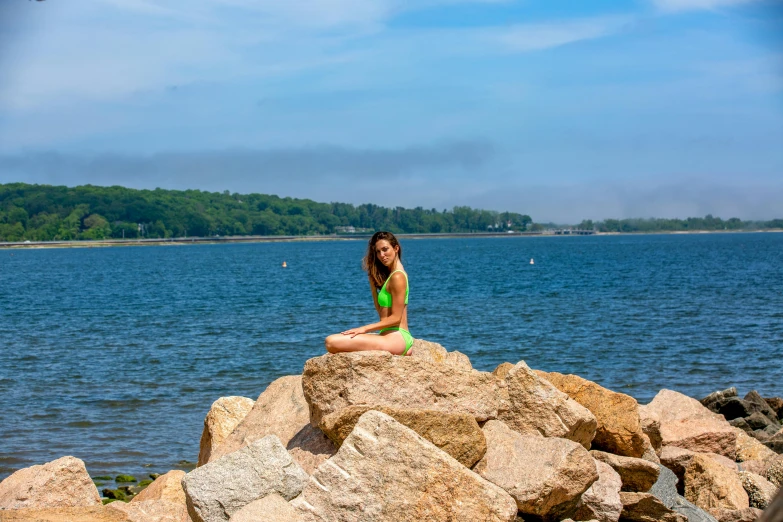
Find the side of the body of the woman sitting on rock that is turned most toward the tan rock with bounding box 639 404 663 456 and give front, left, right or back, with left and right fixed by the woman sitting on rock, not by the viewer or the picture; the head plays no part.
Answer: back

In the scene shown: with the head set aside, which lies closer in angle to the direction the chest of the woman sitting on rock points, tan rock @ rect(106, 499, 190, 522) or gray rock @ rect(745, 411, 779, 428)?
the tan rock

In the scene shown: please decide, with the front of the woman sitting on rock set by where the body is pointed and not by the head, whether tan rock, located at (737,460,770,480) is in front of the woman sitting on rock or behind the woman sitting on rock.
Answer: behind

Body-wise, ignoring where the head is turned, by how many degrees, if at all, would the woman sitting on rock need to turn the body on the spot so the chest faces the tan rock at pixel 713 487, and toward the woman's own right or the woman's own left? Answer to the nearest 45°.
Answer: approximately 180°

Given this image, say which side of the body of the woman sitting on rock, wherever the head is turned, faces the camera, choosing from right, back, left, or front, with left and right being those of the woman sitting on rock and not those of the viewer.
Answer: left

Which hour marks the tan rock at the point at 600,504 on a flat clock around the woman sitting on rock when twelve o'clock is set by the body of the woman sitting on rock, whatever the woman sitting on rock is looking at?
The tan rock is roughly at 7 o'clock from the woman sitting on rock.
